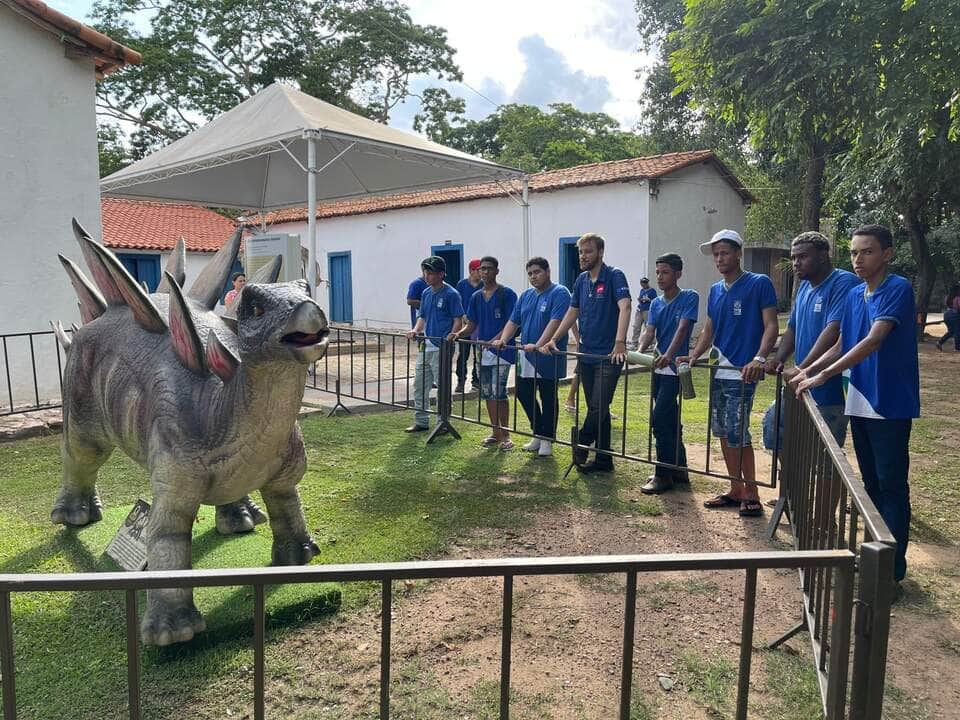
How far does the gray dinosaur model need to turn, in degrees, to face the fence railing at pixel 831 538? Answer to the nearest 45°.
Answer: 0° — it already faces it

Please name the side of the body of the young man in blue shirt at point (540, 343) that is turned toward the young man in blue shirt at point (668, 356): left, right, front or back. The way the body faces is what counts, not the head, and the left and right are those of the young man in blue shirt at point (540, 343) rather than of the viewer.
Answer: left

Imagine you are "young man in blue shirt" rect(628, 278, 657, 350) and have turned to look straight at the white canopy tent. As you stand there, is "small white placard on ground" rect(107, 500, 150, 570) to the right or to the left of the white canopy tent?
left

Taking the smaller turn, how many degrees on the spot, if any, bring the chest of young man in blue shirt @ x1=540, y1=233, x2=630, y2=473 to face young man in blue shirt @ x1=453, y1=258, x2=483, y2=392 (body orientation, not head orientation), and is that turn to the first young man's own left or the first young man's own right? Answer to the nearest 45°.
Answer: approximately 90° to the first young man's own right

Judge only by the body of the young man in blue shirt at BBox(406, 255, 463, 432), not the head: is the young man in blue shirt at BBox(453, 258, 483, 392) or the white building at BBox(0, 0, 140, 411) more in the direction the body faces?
the white building

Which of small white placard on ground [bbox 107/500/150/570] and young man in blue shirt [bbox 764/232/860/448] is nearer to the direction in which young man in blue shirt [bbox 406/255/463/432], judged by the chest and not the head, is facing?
the small white placard on ground

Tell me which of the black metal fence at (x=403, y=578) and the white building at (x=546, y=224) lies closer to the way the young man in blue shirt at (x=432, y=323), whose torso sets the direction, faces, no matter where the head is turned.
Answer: the black metal fence

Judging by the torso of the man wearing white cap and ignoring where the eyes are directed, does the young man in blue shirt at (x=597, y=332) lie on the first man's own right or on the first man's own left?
on the first man's own right

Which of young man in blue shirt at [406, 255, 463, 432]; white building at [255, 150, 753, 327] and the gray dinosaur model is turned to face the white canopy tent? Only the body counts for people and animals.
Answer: the white building

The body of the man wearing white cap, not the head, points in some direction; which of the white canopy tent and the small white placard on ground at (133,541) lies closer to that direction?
the small white placard on ground

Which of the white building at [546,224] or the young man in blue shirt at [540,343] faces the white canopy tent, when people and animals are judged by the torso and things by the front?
the white building
